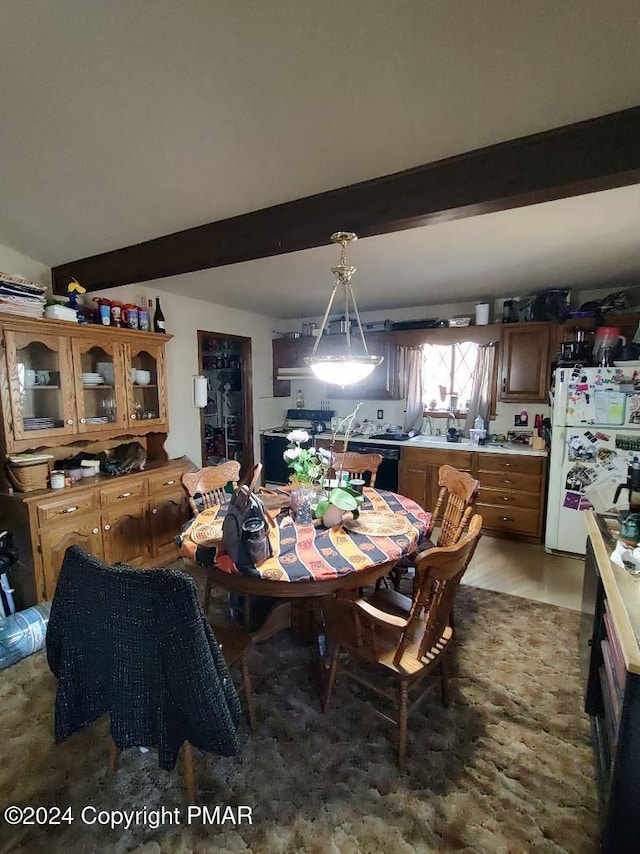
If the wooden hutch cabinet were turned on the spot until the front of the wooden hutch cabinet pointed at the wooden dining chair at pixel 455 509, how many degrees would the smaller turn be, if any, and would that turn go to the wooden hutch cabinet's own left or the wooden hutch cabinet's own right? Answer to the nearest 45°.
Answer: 0° — it already faces it

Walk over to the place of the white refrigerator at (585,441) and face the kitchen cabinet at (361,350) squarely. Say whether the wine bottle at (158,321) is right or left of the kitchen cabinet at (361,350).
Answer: left

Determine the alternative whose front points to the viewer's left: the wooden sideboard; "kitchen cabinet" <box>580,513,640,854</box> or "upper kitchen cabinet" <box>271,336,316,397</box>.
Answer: the kitchen cabinet

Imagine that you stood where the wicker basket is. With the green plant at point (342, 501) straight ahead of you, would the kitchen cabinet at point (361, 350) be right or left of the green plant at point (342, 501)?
left

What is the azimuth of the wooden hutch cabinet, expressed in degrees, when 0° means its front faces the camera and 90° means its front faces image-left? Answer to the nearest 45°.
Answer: approximately 315°

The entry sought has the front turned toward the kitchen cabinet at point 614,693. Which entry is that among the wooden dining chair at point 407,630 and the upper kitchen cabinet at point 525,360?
the upper kitchen cabinet

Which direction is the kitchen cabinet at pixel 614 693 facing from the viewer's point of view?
to the viewer's left

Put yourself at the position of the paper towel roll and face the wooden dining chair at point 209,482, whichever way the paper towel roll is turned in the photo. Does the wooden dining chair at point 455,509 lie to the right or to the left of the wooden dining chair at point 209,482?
left

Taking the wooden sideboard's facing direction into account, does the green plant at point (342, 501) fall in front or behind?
in front

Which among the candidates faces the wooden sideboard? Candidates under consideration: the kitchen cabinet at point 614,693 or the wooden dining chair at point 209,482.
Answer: the kitchen cabinet

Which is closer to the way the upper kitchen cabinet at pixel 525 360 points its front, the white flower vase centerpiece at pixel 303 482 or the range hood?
the white flower vase centerpiece

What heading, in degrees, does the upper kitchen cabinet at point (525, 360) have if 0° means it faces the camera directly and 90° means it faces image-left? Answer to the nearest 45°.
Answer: approximately 0°

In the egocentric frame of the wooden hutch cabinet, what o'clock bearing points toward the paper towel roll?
The paper towel roll is roughly at 9 o'clock from the wooden hutch cabinet.
